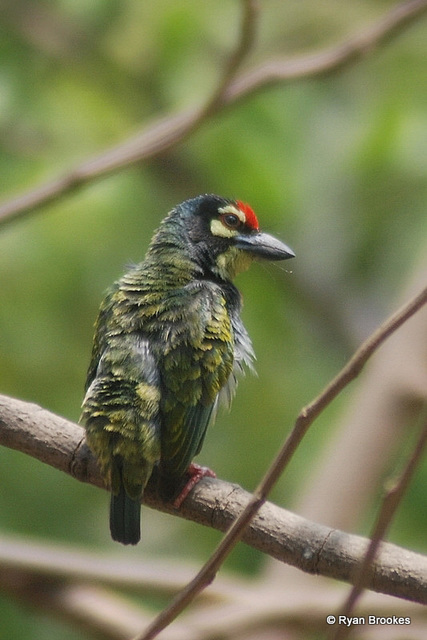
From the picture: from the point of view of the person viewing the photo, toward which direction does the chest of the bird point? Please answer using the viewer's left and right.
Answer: facing away from the viewer and to the right of the viewer

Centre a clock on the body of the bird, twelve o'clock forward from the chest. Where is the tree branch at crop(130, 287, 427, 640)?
The tree branch is roughly at 2 o'clock from the bird.
